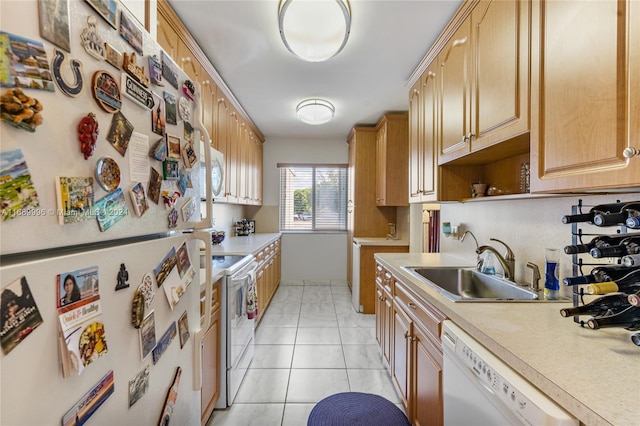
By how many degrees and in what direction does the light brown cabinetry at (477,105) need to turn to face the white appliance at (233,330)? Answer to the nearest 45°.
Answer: approximately 45° to its right

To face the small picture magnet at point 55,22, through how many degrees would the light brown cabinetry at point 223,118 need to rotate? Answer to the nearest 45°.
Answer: approximately 90° to its right

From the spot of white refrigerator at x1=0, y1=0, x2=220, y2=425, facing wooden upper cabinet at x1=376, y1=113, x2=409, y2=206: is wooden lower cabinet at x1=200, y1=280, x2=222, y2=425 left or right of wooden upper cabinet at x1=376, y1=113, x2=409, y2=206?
left

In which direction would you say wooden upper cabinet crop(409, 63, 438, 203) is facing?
to the viewer's left

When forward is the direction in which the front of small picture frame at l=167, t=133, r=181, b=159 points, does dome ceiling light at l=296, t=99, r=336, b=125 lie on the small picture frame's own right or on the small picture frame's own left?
on the small picture frame's own left

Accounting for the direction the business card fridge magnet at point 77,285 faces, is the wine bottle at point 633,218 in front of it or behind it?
in front

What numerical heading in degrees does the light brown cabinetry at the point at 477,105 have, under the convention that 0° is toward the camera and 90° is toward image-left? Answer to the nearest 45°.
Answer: approximately 45°
